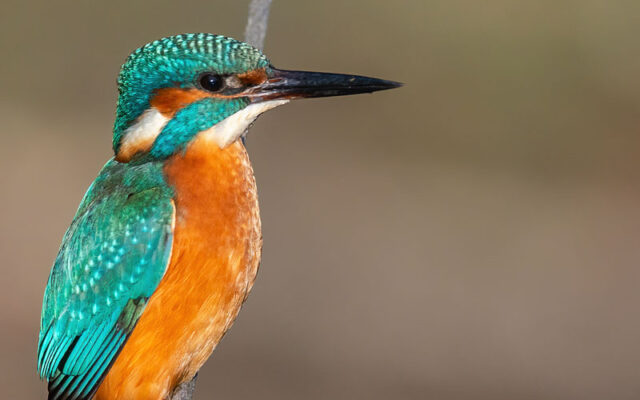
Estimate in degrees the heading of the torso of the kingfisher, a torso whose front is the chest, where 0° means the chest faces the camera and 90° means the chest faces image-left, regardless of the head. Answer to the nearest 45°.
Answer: approximately 270°
